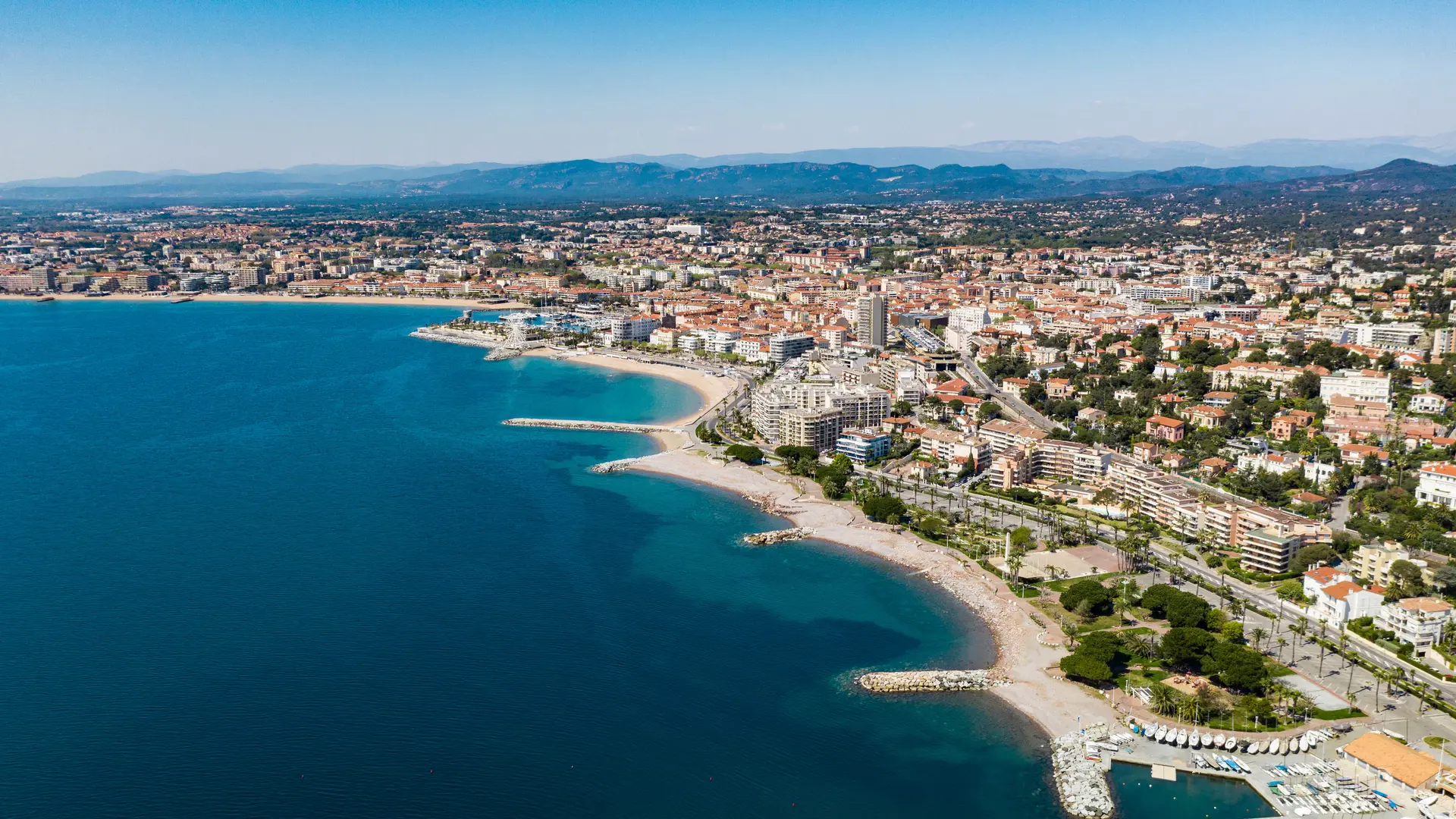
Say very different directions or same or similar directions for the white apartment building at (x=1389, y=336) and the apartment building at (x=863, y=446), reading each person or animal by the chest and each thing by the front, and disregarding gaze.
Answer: same or similar directions

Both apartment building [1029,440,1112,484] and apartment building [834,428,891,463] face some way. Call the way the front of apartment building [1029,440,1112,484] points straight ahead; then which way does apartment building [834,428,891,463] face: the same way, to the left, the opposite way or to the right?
the same way

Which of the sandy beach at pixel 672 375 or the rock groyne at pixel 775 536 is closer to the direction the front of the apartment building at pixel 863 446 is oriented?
the rock groyne

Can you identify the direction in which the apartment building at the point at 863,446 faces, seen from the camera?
facing the viewer and to the left of the viewer

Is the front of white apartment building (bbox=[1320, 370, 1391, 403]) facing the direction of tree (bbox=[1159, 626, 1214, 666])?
yes

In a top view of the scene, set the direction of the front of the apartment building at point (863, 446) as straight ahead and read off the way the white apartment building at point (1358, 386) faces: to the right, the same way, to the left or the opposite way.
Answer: the same way

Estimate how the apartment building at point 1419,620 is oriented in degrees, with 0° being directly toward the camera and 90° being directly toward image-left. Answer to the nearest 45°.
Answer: approximately 45°

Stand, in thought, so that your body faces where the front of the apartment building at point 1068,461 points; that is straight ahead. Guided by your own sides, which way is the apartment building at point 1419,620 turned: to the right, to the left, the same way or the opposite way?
the same way

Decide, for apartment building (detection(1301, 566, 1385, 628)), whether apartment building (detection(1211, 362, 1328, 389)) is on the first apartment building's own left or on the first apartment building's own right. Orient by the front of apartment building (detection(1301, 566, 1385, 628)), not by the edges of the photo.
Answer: on the first apartment building's own right

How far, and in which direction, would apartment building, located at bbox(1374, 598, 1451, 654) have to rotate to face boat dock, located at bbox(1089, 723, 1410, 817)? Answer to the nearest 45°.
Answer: approximately 45° to its left

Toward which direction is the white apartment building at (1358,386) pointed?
toward the camera

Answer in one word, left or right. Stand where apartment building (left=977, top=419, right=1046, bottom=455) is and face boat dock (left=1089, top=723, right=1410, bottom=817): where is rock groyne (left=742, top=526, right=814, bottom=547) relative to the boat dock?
right

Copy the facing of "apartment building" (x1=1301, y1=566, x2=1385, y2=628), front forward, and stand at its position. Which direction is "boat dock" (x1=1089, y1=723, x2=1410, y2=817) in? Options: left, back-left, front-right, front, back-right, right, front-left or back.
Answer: front-left

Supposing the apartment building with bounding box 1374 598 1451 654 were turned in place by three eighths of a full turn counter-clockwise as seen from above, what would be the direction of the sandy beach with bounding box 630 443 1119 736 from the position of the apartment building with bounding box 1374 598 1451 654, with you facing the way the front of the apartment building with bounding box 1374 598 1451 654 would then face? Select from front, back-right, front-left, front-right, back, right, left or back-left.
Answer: back

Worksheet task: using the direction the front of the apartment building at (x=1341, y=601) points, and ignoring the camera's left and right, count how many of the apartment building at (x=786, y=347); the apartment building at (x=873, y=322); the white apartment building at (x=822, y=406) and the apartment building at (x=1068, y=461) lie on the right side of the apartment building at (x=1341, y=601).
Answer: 4

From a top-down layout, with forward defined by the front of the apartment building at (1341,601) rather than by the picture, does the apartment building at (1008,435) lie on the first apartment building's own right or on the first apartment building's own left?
on the first apartment building's own right

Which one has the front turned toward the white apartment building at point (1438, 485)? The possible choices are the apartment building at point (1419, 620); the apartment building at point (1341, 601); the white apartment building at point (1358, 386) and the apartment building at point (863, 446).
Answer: the white apartment building at point (1358, 386)

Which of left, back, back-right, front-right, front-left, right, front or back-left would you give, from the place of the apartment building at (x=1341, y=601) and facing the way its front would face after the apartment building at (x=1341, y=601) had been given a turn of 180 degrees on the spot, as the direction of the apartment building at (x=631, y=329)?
left

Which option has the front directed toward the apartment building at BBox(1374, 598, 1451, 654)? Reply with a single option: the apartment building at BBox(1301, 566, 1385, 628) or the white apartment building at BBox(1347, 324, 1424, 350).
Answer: the white apartment building
